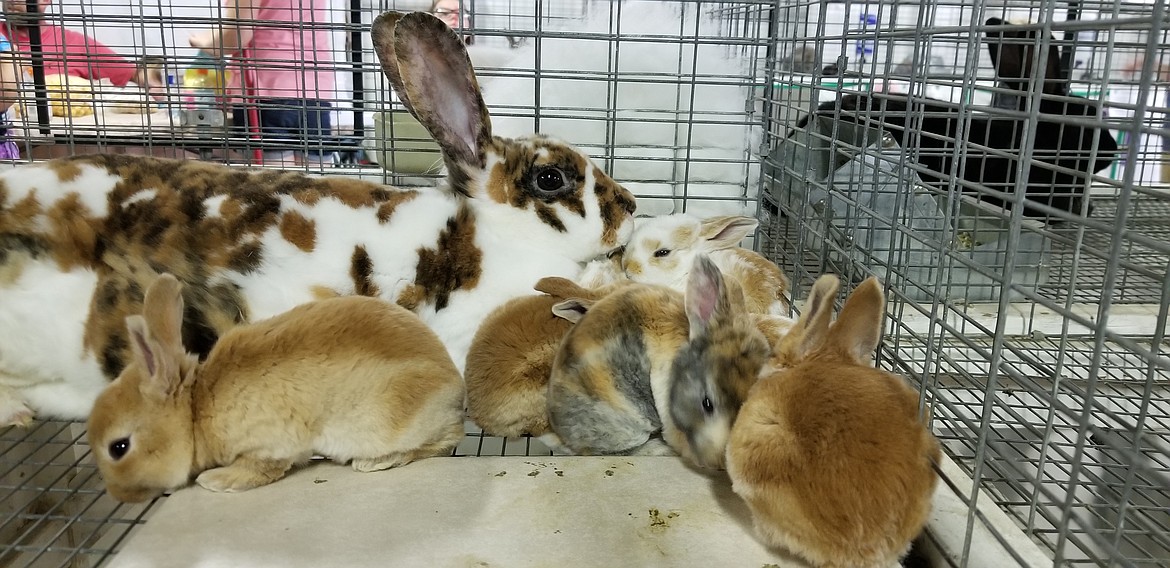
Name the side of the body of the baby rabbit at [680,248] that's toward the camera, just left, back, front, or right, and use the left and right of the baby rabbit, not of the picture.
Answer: left

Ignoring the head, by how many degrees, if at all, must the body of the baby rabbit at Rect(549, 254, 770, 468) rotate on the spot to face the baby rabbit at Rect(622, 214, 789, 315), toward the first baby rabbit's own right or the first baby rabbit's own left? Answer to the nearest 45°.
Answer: approximately 135° to the first baby rabbit's own left

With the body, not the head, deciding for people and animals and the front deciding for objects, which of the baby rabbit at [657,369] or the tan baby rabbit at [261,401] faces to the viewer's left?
the tan baby rabbit

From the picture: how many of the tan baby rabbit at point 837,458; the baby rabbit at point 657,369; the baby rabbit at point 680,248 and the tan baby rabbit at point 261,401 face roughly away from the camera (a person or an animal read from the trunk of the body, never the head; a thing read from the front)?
1

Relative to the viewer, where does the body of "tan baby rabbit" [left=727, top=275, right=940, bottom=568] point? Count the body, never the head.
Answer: away from the camera

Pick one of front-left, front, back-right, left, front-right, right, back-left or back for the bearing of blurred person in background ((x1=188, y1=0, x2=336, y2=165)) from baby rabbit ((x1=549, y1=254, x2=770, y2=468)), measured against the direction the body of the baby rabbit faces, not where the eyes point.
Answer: back

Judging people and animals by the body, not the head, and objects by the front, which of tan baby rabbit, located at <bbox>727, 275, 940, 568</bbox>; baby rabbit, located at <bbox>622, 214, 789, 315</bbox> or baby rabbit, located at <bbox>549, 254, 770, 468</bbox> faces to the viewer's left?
baby rabbit, located at <bbox>622, 214, 789, 315</bbox>

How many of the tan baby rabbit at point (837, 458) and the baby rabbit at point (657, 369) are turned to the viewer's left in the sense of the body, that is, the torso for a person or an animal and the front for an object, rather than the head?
0

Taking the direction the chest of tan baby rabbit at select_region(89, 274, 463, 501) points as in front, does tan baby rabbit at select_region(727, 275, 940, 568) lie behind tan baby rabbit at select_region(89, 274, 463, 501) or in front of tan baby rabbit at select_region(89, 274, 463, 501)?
behind

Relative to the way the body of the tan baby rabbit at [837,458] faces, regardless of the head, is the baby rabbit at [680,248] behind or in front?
in front

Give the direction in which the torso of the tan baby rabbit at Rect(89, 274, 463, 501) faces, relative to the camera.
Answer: to the viewer's left
